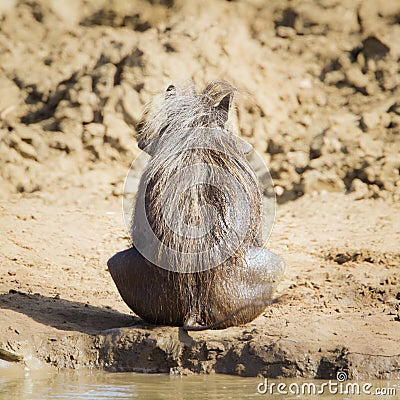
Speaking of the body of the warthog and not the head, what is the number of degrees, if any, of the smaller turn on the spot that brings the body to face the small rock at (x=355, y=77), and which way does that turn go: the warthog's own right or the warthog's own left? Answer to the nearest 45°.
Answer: approximately 45° to the warthog's own right

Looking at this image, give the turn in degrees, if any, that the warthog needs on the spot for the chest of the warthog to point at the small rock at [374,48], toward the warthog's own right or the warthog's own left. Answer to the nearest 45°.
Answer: approximately 45° to the warthog's own right

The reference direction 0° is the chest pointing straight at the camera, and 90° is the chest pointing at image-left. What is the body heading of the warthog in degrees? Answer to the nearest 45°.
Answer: approximately 180°

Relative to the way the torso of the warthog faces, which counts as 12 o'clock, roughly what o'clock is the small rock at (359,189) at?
The small rock is roughly at 1 o'clock from the warthog.
